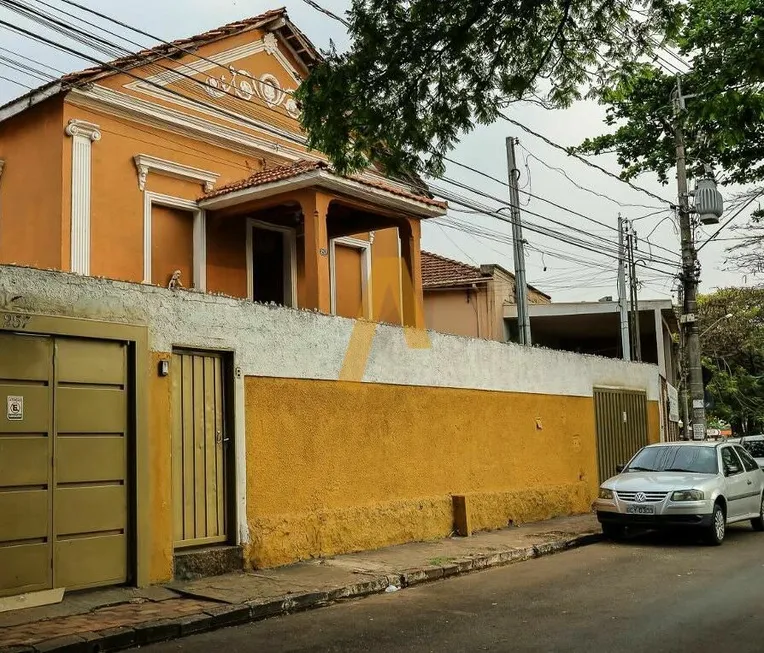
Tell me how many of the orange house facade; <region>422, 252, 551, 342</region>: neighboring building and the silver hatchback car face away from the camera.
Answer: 0

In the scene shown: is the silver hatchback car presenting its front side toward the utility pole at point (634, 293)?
no

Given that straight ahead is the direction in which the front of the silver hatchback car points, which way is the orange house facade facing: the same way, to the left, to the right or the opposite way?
to the left

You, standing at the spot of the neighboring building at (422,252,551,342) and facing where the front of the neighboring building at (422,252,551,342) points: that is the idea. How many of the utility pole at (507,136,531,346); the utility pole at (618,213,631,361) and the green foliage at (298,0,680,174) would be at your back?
0

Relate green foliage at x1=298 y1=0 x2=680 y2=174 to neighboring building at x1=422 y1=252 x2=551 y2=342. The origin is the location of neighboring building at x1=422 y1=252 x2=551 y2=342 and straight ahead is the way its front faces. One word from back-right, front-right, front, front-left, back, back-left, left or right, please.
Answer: front-right

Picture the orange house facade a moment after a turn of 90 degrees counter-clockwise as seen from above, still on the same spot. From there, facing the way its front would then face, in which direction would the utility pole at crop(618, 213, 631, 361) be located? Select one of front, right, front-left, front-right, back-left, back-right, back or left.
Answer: front

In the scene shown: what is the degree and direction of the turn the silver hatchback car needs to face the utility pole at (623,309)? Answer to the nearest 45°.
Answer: approximately 135° to its right

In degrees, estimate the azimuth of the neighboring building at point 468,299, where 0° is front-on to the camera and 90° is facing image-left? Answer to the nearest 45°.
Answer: approximately 315°

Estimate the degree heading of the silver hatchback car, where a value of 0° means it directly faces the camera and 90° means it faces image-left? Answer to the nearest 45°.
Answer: approximately 45°

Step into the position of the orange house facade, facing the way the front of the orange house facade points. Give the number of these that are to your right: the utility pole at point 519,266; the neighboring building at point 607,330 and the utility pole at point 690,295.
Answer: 0

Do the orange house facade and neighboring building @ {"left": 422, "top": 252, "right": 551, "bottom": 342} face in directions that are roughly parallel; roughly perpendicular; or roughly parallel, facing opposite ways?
roughly parallel

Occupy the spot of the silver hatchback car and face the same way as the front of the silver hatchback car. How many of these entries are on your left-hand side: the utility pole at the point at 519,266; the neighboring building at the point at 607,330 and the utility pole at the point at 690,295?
0

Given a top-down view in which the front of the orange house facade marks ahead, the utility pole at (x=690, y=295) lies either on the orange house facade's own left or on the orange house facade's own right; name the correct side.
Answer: on the orange house facade's own left

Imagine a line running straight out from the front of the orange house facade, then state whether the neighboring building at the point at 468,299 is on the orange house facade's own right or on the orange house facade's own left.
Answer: on the orange house facade's own left

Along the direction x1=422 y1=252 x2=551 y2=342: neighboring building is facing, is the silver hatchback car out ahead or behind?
ahead

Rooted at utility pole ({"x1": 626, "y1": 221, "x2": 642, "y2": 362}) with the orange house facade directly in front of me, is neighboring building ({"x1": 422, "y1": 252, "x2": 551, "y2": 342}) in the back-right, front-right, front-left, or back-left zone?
front-right

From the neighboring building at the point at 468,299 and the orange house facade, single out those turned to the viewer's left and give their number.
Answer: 0

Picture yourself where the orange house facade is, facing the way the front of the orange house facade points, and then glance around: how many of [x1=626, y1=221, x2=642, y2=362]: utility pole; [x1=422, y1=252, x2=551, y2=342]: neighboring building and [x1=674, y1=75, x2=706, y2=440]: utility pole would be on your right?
0

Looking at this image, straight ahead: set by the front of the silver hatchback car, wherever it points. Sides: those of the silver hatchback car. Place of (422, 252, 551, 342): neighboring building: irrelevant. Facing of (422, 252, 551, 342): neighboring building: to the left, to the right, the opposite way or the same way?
to the left

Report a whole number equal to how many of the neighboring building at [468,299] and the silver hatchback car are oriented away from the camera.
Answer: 0
